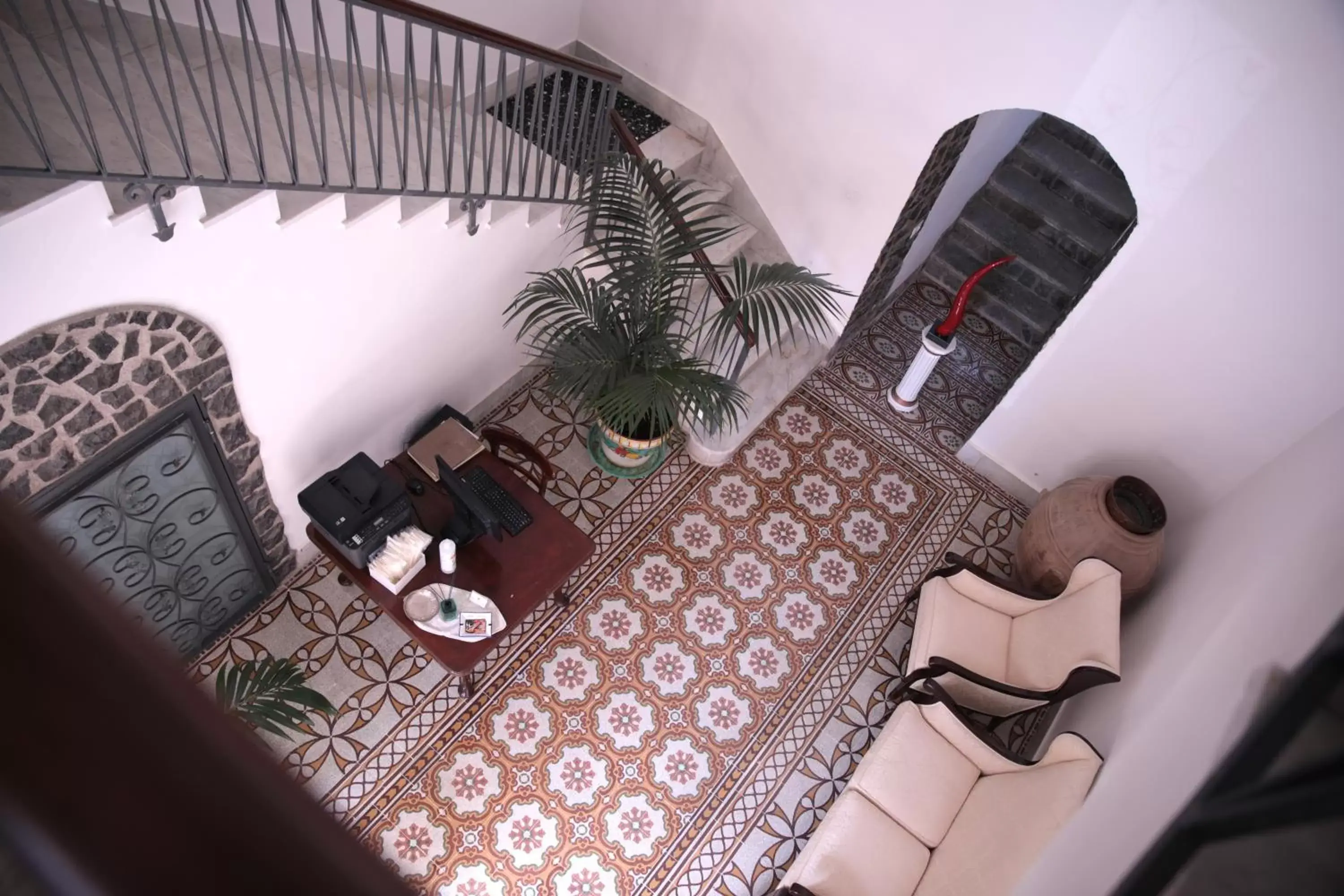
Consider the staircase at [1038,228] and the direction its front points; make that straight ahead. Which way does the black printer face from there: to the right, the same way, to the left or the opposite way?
to the left

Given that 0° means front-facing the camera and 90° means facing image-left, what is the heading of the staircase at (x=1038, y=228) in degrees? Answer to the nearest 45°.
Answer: approximately 45°

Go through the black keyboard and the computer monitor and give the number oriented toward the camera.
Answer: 0

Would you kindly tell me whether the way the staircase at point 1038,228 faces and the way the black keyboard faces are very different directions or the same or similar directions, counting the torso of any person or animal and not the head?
very different directions

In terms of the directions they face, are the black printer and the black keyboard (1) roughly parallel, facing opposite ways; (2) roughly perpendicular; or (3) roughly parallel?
roughly perpendicular

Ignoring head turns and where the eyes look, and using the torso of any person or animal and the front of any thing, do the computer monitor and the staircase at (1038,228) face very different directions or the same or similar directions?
very different directions

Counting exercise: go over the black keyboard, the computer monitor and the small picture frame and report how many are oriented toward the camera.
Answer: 1

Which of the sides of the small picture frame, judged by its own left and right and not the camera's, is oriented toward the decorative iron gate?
right

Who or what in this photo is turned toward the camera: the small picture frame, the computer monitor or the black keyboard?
the small picture frame
